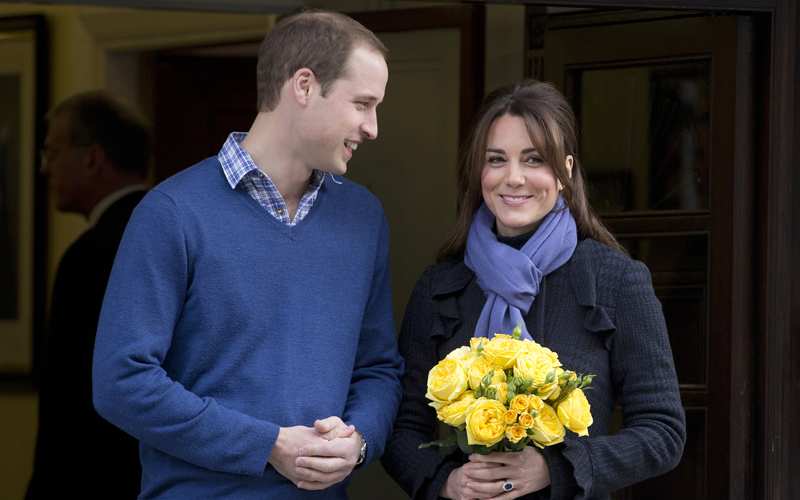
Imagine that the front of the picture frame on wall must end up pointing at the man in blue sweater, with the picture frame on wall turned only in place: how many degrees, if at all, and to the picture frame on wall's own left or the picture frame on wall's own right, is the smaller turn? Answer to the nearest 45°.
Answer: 0° — it already faces them

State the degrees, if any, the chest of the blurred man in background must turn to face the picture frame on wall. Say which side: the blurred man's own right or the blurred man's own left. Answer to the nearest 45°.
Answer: approximately 45° to the blurred man's own right

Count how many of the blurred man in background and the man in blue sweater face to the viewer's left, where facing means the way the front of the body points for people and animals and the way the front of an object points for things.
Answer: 1

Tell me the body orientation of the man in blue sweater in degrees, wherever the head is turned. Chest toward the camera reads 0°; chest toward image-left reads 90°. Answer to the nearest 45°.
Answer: approximately 315°

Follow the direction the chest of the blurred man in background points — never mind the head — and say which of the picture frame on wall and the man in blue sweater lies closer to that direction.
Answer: the picture frame on wall

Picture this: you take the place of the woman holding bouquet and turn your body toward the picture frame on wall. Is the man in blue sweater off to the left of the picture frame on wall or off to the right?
left

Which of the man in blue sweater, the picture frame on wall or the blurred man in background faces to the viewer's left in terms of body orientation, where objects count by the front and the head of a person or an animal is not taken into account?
the blurred man in background

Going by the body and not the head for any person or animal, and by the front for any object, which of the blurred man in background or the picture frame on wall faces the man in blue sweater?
the picture frame on wall

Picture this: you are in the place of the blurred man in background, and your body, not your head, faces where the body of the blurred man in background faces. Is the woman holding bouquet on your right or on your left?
on your left

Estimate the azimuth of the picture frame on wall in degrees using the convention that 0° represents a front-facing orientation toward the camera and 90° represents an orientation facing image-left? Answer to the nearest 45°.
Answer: approximately 0°

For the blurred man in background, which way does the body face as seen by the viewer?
to the viewer's left

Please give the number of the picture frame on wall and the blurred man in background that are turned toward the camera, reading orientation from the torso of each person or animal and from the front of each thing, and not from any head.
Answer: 1

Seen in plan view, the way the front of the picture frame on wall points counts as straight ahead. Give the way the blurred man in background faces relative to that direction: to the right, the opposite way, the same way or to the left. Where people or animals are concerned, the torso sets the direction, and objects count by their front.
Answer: to the right
